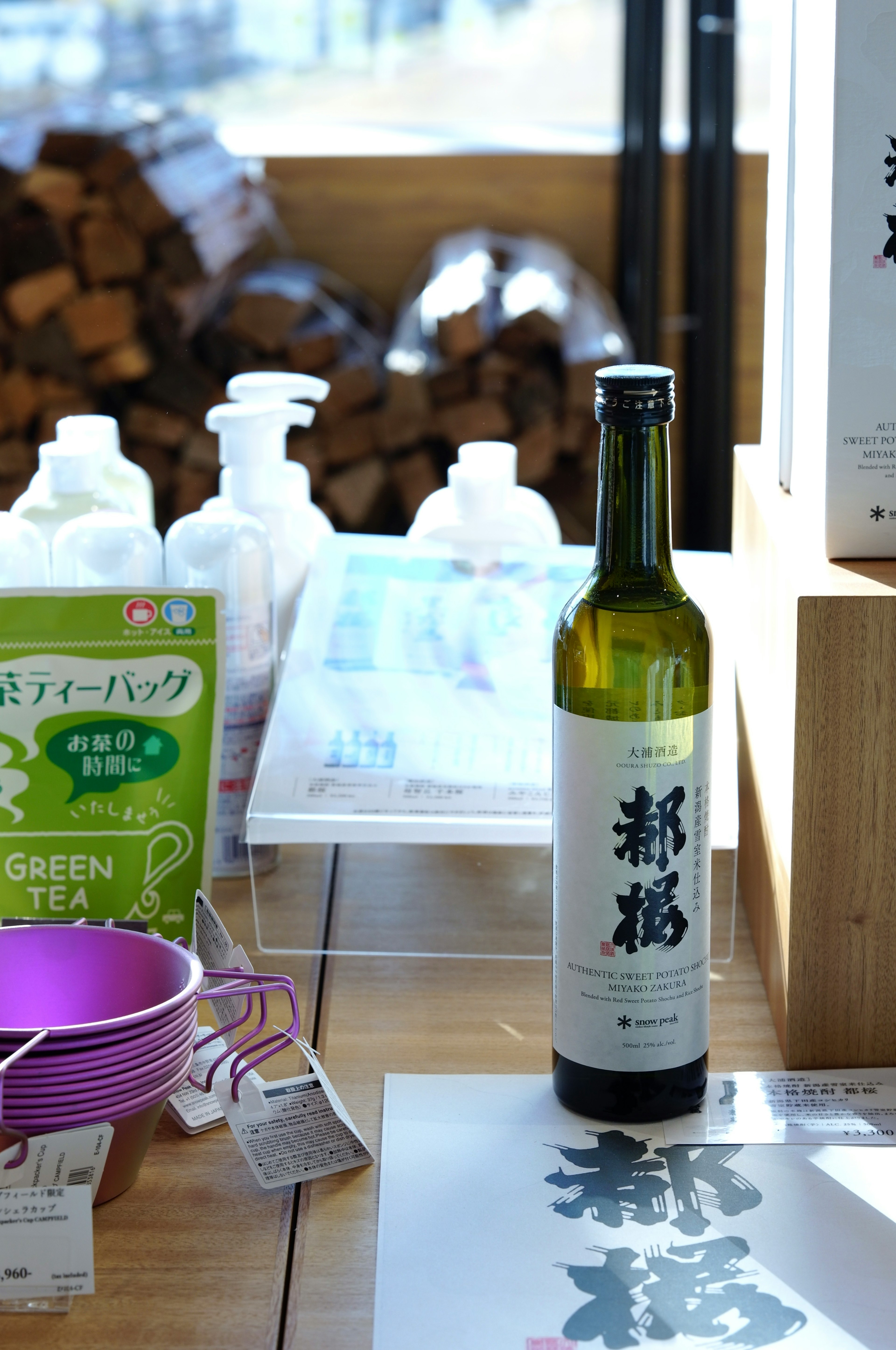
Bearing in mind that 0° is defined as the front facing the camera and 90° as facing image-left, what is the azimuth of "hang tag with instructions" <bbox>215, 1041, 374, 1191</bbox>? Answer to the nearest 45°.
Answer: approximately 0°
